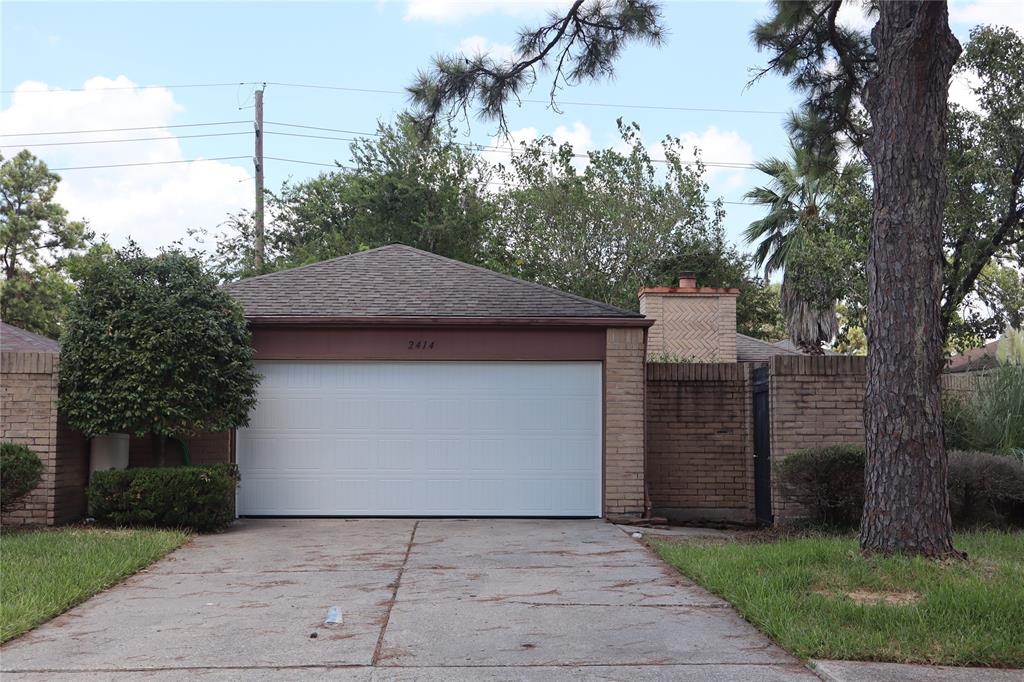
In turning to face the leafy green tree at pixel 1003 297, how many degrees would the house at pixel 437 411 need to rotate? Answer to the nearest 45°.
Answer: approximately 135° to its left

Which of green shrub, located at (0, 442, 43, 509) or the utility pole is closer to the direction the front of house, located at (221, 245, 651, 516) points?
the green shrub

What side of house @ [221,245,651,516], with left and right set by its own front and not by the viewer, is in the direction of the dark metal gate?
left

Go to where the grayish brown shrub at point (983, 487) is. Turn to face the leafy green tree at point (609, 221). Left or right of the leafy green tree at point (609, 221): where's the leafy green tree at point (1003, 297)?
right

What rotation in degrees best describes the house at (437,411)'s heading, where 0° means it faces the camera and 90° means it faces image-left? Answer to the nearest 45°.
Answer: approximately 0°

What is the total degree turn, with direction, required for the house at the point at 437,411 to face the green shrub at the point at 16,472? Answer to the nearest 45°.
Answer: approximately 45° to its right

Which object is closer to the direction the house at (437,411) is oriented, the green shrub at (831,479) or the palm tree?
the green shrub

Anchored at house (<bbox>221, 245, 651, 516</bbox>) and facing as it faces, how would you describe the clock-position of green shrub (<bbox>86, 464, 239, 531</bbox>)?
The green shrub is roughly at 2 o'clock from the house.

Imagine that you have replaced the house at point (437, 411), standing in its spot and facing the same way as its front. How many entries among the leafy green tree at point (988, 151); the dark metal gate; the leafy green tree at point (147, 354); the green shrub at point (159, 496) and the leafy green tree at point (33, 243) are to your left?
2

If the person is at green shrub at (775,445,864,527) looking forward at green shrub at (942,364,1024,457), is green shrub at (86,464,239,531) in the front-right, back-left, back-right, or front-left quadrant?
back-left

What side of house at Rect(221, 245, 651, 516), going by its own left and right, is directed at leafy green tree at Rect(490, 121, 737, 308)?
back

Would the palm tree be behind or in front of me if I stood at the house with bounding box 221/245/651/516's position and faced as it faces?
behind

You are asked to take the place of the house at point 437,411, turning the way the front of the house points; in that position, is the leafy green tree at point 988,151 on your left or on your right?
on your left

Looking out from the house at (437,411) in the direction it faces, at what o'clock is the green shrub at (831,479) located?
The green shrub is roughly at 10 o'clock from the house.

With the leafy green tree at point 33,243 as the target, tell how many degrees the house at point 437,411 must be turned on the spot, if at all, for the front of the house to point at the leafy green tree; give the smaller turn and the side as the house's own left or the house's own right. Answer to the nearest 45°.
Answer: approximately 135° to the house's own right

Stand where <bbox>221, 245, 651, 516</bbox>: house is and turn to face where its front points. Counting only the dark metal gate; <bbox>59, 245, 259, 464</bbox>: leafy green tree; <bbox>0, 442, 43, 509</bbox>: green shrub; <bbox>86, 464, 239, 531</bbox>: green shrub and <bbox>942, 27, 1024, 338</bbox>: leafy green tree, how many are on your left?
2

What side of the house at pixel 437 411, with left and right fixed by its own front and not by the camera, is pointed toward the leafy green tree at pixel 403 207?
back

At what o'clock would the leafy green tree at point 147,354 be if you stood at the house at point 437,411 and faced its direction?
The leafy green tree is roughly at 2 o'clock from the house.
